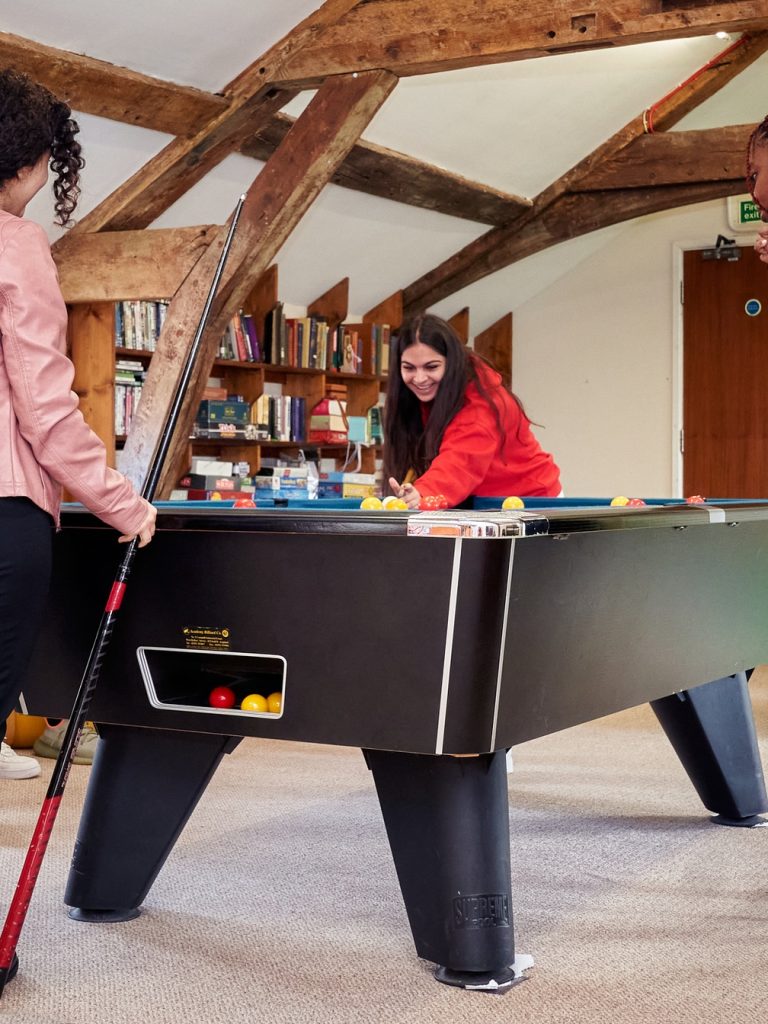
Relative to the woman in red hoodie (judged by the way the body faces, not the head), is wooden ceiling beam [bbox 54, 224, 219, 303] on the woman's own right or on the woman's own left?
on the woman's own right

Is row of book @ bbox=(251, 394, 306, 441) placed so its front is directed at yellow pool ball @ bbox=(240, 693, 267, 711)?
yes

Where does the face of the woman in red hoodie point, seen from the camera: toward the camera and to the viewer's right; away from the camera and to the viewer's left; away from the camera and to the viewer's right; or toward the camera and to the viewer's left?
toward the camera and to the viewer's left

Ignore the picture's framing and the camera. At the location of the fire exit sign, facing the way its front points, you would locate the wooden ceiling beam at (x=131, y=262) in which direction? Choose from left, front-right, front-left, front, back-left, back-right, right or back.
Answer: front-right

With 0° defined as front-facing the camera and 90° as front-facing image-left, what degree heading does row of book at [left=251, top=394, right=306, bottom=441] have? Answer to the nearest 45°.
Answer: approximately 0°

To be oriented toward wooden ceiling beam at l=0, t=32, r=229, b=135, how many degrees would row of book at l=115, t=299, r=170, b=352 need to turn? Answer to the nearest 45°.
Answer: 0° — it already faces it

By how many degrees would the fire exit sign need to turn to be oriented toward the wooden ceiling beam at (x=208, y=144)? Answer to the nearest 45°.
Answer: approximately 45° to its right

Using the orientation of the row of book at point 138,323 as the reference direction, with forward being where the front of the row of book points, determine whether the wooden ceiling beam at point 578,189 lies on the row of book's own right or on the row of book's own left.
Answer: on the row of book's own left

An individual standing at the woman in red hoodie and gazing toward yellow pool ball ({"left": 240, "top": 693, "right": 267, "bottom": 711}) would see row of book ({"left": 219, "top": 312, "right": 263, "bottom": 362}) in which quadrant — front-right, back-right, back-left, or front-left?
back-right

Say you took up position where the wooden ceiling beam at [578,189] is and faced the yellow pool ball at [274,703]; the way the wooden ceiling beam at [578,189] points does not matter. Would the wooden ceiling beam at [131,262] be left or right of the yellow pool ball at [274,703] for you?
right

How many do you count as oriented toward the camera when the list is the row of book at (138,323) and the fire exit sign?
2

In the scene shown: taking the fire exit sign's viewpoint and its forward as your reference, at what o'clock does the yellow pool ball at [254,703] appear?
The yellow pool ball is roughly at 12 o'clock from the fire exit sign.

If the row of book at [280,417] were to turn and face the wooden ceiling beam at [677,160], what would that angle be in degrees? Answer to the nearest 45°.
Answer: approximately 90° to its left

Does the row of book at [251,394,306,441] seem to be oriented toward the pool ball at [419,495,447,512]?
yes
